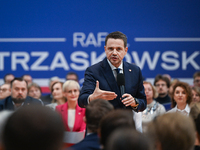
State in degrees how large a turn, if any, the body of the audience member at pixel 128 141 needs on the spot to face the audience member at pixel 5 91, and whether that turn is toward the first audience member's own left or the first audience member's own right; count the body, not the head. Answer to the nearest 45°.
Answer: approximately 45° to the first audience member's own left

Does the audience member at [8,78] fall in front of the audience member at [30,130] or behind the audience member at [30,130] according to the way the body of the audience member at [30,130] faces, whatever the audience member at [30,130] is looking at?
in front

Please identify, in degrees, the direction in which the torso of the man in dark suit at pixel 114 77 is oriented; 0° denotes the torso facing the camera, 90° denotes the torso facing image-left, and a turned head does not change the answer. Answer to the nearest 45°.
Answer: approximately 0°

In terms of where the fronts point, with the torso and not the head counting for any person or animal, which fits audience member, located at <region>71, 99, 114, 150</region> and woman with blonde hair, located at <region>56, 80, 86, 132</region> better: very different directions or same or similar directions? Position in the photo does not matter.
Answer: very different directions

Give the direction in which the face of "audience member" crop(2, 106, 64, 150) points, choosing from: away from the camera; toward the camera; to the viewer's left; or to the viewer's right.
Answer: away from the camera

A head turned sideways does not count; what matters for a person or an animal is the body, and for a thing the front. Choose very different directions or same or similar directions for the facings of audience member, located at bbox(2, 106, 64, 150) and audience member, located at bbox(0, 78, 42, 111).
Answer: very different directions

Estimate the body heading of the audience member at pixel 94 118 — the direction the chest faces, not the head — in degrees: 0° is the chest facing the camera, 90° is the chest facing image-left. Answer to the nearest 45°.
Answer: approximately 180°

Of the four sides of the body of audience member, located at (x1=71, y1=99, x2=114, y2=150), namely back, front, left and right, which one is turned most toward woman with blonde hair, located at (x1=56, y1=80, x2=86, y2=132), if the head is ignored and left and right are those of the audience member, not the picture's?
front

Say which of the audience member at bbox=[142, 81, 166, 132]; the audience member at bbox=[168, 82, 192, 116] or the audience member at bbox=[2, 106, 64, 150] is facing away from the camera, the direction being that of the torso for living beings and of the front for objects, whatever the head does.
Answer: the audience member at bbox=[2, 106, 64, 150]

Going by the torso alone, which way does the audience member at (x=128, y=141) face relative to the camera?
away from the camera

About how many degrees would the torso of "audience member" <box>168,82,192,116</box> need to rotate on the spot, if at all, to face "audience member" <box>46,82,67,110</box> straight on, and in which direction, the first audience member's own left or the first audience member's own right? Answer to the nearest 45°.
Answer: approximately 90° to the first audience member's own right

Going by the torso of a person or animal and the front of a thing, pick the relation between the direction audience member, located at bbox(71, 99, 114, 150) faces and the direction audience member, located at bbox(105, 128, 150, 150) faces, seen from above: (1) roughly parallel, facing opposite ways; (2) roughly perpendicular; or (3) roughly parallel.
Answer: roughly parallel

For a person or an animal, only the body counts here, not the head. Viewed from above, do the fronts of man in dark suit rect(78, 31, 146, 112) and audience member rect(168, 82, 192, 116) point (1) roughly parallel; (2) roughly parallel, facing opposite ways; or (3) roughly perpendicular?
roughly parallel

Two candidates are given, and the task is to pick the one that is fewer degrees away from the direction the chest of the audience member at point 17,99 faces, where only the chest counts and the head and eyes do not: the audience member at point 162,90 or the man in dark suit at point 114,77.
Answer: the man in dark suit

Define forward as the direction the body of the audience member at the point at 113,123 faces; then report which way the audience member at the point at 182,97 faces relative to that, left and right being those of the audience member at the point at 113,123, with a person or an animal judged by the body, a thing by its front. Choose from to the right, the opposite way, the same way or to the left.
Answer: the opposite way

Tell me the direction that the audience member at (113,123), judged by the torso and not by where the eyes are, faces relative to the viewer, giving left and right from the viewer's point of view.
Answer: facing away from the viewer

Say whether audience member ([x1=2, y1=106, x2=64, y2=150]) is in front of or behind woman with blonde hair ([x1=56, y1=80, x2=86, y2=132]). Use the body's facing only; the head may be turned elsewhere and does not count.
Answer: in front
